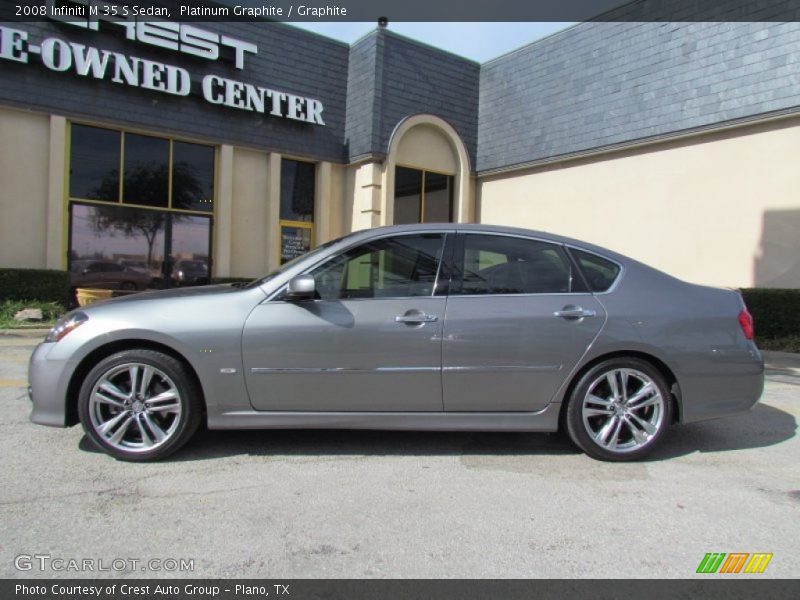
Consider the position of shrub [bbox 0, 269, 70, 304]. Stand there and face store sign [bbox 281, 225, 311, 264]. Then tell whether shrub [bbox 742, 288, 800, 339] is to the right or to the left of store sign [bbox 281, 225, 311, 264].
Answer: right

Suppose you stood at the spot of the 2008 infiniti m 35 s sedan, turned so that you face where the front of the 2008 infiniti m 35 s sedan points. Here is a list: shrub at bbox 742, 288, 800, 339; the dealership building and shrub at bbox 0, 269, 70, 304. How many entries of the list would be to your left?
0

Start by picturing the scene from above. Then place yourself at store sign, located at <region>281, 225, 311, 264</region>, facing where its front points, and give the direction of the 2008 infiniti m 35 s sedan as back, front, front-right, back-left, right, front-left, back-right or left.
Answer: front-right

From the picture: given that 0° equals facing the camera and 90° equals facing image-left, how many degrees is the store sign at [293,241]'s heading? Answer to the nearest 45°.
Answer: approximately 315°

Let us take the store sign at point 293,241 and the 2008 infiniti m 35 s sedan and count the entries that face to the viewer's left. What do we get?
1

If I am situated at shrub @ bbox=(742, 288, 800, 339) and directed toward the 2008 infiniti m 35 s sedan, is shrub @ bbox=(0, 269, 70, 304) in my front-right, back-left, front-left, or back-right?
front-right

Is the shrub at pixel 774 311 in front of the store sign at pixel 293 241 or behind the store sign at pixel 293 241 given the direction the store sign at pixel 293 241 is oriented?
in front

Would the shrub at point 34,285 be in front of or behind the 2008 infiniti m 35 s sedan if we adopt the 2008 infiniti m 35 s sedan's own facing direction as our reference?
in front

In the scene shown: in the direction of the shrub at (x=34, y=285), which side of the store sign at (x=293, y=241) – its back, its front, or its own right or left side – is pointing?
right

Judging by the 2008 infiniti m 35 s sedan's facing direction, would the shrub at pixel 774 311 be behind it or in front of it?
behind

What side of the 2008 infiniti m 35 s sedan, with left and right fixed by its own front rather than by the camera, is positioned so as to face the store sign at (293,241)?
right

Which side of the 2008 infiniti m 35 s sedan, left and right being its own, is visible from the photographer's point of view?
left

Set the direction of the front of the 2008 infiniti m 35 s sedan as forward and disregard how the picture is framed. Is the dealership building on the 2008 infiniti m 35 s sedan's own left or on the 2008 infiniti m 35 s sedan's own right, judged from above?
on the 2008 infiniti m 35 s sedan's own right
